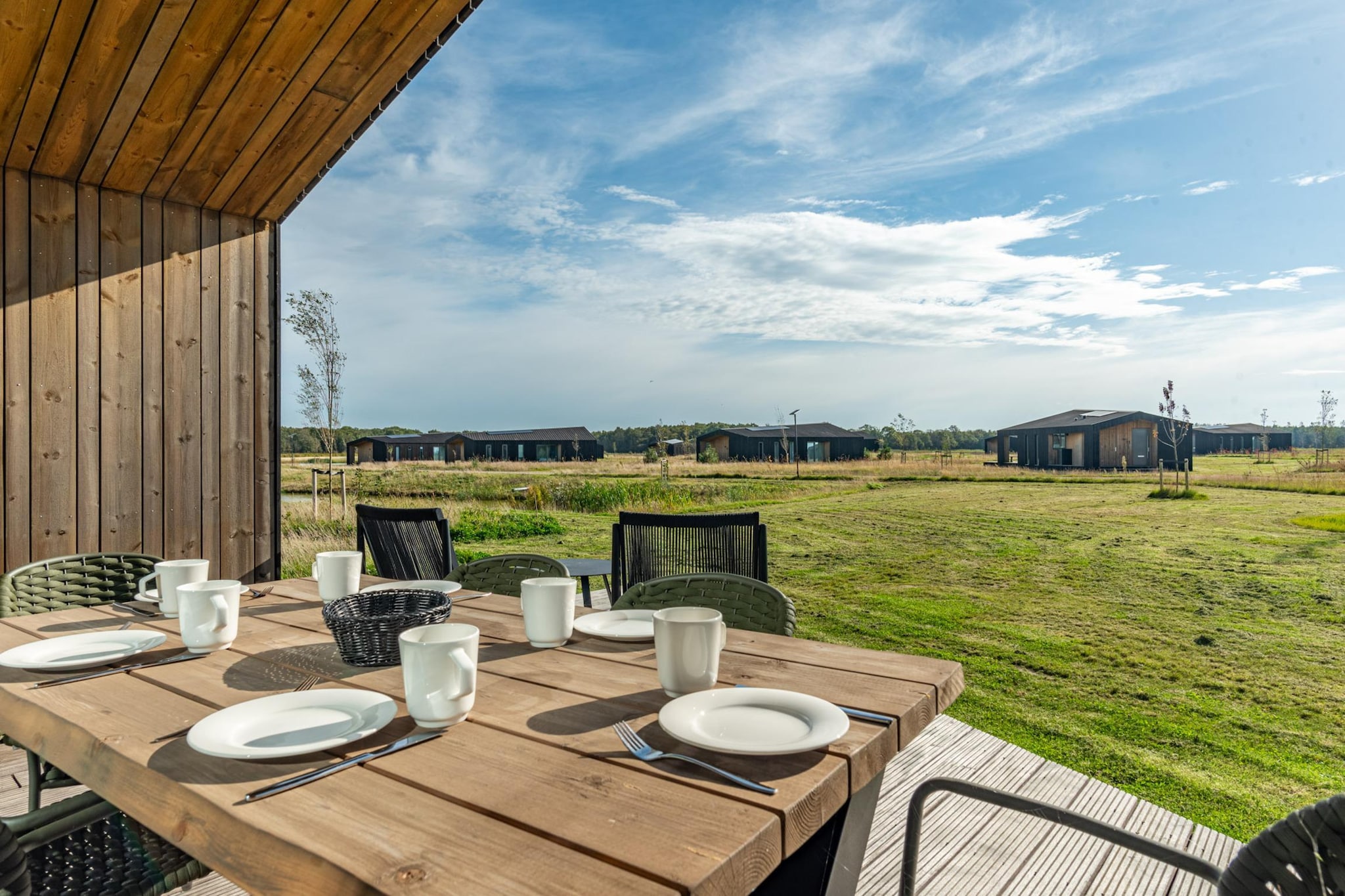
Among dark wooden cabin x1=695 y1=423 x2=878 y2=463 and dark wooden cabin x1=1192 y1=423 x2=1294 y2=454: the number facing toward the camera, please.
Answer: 2

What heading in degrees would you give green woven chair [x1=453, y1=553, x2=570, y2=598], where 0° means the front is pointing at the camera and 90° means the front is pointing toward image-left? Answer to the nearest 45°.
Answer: approximately 45°

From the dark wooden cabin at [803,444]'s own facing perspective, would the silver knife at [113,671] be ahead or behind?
ahead

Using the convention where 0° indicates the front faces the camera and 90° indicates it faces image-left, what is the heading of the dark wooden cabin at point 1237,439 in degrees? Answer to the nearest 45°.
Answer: approximately 0°

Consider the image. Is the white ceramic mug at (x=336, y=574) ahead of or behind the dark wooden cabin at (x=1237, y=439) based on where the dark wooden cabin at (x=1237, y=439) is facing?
ahead

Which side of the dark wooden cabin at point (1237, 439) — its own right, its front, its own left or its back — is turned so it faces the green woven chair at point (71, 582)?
front

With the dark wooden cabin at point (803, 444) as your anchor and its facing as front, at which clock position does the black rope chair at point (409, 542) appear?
The black rope chair is roughly at 12 o'clock from the dark wooden cabin.

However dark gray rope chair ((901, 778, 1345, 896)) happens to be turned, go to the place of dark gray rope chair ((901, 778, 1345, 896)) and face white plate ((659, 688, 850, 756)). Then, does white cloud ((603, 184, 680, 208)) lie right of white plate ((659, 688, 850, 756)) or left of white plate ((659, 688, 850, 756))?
right

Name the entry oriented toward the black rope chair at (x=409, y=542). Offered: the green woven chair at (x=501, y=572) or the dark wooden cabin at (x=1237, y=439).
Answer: the dark wooden cabin

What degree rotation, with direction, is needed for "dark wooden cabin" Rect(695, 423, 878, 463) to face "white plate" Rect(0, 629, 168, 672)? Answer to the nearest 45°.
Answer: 0° — it already faces it

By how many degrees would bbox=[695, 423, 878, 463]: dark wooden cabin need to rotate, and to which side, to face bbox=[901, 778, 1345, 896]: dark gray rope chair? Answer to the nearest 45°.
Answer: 0° — it already faces it

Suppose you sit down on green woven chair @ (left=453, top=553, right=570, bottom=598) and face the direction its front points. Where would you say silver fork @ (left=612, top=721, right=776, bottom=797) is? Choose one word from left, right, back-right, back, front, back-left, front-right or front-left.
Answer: front-left
